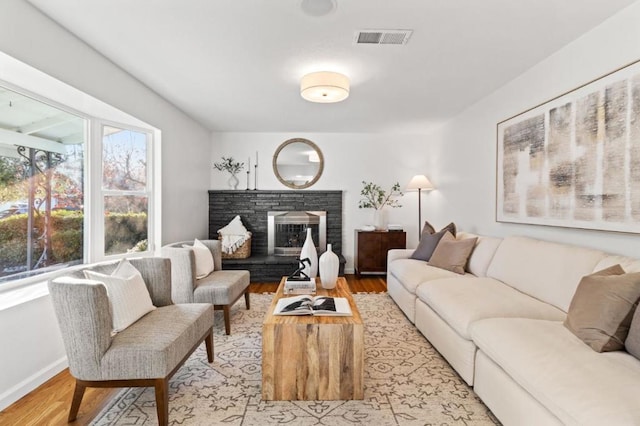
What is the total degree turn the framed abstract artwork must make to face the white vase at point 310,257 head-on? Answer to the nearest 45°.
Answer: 0° — it already faces it

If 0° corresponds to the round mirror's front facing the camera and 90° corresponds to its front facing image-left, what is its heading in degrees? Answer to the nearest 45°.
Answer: approximately 0°

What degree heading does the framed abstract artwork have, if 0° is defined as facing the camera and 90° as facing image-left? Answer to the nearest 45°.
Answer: approximately 45°

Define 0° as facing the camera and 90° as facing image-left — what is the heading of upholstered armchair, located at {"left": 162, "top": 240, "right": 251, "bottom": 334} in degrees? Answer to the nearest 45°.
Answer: approximately 315°

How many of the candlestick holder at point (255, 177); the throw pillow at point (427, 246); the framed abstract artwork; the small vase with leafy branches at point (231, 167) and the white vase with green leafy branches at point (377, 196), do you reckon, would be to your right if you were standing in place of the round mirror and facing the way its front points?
2

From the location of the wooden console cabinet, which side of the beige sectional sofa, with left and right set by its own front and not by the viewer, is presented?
right

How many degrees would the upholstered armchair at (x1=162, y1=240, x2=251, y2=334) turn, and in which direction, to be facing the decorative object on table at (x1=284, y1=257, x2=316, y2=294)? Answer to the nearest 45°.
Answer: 0° — it already faces it

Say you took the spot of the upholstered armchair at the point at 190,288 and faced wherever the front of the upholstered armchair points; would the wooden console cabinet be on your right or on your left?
on your left

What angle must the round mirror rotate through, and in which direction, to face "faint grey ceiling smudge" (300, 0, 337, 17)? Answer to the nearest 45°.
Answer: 0° — it already faces it

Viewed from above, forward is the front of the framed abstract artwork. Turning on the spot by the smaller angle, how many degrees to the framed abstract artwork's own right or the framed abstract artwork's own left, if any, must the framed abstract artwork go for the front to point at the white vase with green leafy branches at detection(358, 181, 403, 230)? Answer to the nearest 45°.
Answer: approximately 90° to the framed abstract artwork's own right

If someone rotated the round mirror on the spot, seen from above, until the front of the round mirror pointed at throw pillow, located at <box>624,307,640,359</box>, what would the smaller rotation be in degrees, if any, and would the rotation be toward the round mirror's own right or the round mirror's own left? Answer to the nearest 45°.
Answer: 0° — it already faces it

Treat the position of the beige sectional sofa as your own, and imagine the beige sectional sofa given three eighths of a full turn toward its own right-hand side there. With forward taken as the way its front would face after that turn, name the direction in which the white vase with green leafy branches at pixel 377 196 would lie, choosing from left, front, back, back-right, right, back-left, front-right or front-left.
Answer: front-left

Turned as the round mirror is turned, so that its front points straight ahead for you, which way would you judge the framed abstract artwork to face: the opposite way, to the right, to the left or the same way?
to the right

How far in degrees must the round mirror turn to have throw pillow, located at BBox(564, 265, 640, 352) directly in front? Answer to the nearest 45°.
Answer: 0° — it already faces it
